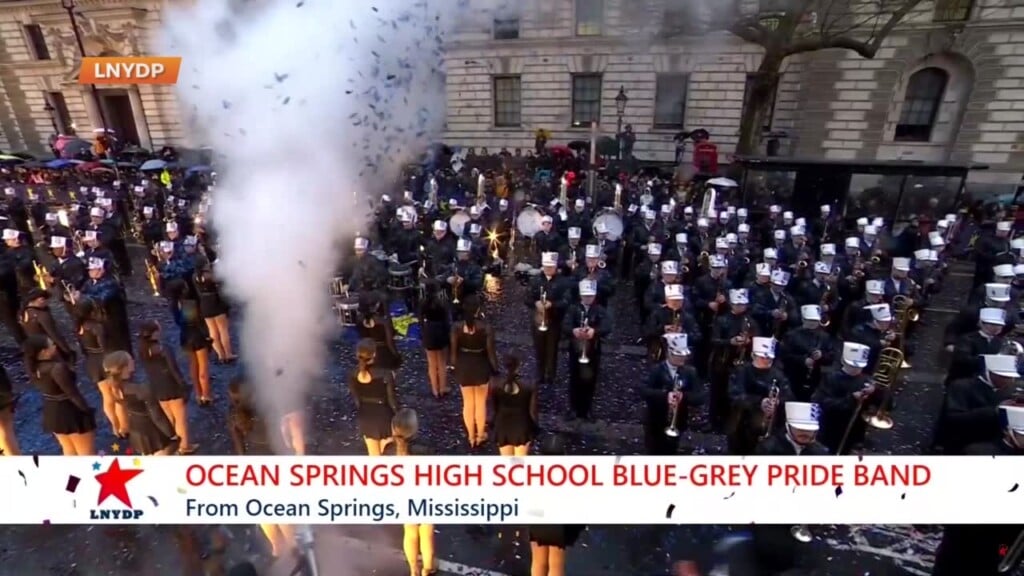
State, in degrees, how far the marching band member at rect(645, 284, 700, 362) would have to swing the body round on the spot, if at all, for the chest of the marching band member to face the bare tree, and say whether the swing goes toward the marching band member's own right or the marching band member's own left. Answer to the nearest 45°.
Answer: approximately 180°

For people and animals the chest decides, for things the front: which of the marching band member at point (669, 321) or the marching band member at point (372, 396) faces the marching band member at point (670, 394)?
the marching band member at point (669, 321)

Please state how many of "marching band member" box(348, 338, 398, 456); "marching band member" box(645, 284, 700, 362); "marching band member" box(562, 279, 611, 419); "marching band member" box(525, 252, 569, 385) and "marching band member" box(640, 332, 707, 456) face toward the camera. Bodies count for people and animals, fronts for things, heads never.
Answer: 4

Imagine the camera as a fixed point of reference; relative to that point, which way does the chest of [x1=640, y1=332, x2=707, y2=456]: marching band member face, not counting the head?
toward the camera

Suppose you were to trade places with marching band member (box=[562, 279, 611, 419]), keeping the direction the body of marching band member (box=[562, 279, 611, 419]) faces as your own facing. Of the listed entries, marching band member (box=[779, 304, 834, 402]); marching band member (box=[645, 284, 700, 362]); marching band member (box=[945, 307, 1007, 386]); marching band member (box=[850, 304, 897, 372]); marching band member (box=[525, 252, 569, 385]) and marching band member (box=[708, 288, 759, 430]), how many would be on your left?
5

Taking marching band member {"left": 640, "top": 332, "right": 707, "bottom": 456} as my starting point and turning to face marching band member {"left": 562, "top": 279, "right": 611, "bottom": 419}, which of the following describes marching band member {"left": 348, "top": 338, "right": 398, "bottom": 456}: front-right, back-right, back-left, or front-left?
front-left

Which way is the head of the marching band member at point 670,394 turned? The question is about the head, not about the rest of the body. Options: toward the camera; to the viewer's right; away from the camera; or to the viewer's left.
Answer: toward the camera

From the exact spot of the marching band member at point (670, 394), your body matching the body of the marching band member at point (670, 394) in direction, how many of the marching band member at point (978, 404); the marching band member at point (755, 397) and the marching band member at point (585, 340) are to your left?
2

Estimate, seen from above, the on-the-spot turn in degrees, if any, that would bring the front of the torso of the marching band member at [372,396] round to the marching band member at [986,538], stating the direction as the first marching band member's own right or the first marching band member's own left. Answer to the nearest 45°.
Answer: approximately 135° to the first marching band member's own right

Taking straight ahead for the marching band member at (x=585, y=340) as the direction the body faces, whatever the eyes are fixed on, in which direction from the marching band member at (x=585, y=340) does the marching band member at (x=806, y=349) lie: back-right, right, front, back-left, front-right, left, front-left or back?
left

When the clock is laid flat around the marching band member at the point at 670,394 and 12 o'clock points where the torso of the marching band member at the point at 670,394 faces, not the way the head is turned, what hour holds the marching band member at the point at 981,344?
the marching band member at the point at 981,344 is roughly at 8 o'clock from the marching band member at the point at 670,394.

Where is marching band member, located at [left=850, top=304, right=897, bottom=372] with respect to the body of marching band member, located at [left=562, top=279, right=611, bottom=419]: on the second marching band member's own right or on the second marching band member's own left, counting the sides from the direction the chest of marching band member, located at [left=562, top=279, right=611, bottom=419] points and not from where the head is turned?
on the second marching band member's own left

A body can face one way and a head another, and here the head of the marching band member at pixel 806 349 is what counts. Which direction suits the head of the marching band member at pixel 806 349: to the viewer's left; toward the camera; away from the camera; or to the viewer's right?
toward the camera

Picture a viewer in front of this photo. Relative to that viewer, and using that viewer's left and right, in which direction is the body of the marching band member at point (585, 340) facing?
facing the viewer

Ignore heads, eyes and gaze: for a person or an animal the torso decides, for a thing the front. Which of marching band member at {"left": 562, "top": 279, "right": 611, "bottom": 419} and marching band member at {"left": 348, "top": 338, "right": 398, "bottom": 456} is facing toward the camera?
marching band member at {"left": 562, "top": 279, "right": 611, "bottom": 419}

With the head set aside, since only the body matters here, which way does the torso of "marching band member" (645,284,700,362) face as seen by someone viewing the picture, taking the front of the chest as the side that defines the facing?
toward the camera

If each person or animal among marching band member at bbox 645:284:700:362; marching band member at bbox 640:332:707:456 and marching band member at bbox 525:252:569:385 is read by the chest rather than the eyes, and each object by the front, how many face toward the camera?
3

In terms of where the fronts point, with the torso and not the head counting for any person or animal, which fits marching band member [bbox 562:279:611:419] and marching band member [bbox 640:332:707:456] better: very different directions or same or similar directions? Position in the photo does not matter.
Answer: same or similar directions

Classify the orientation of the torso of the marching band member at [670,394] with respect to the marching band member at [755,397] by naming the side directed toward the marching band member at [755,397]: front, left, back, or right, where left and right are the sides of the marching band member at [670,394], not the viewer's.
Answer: left

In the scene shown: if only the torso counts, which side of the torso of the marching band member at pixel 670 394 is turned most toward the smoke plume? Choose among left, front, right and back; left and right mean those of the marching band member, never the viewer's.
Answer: right

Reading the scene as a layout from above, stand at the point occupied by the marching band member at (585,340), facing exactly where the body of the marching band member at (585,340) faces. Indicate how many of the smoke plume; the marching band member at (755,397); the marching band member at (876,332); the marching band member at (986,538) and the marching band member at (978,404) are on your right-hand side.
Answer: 1

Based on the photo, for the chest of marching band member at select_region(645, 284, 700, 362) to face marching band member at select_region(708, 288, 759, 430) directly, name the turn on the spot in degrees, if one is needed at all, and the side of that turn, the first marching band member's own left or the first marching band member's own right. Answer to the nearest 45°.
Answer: approximately 90° to the first marching band member's own left

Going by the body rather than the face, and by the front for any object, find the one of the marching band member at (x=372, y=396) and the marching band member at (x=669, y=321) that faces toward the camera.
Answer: the marching band member at (x=669, y=321)

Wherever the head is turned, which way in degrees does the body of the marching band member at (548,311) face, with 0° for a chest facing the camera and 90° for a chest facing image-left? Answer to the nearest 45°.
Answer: approximately 0°

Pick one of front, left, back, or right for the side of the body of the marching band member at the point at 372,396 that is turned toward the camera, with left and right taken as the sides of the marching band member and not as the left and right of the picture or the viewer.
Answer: back

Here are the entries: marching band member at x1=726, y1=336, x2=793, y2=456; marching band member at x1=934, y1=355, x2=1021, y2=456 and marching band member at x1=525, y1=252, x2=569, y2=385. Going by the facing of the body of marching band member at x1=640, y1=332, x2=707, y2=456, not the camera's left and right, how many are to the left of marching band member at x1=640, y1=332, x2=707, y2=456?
2
